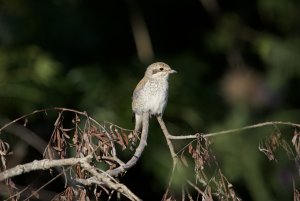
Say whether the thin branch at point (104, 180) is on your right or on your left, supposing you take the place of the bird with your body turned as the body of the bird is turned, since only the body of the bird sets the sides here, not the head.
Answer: on your right

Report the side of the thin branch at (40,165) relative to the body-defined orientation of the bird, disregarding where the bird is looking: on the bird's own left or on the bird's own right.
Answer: on the bird's own right

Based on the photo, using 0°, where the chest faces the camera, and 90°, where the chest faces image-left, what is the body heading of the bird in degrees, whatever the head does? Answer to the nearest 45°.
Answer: approximately 315°
